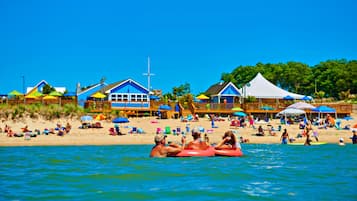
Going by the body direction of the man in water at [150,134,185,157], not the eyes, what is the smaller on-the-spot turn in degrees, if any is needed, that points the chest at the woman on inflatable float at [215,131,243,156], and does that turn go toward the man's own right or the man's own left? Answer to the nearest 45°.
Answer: approximately 45° to the man's own right

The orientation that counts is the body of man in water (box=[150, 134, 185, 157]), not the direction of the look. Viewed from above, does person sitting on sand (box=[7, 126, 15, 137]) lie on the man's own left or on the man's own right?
on the man's own left

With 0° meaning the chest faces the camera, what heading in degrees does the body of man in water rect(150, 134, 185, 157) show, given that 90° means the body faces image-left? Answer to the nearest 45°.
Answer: approximately 225°

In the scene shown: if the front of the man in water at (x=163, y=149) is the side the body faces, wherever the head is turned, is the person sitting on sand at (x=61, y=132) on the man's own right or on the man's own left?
on the man's own left

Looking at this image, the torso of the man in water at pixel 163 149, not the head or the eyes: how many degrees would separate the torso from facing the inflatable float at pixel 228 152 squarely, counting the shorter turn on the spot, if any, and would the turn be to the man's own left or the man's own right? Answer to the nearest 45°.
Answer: approximately 45° to the man's own right
